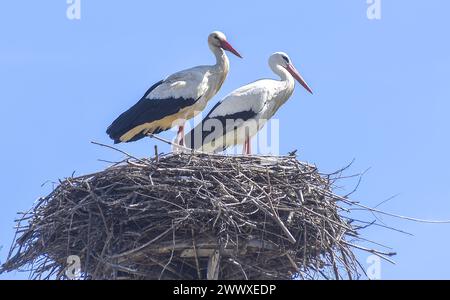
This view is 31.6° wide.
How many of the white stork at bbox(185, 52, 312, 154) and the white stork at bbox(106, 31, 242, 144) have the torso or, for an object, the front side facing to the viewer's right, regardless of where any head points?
2

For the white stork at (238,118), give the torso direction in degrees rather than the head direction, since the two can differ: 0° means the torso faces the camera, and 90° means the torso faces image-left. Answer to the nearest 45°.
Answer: approximately 270°

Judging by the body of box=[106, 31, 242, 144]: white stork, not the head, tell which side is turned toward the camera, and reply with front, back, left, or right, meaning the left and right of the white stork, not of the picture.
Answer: right

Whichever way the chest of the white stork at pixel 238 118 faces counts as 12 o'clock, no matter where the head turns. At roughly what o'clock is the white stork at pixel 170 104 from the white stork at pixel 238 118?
the white stork at pixel 170 104 is roughly at 6 o'clock from the white stork at pixel 238 118.
